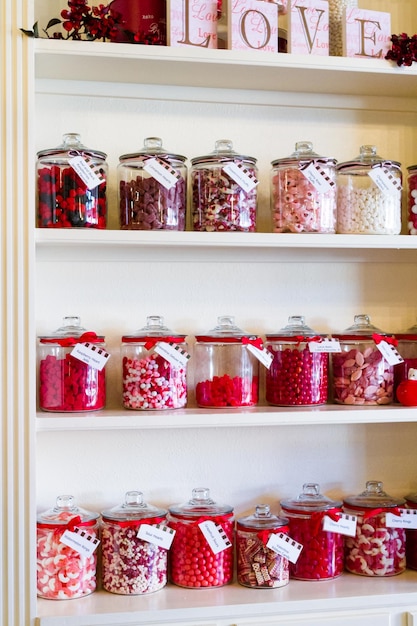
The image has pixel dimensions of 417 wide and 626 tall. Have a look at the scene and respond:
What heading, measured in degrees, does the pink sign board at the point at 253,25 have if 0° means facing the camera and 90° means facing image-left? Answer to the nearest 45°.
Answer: approximately 0°

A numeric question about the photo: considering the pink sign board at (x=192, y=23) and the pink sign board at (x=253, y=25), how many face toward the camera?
2

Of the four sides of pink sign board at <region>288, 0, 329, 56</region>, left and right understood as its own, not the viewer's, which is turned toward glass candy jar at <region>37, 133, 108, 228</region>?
right
